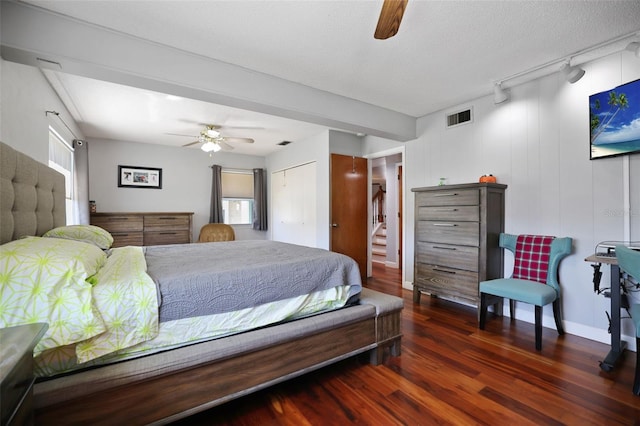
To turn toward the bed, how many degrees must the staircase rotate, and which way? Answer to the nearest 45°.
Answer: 0° — it already faces it

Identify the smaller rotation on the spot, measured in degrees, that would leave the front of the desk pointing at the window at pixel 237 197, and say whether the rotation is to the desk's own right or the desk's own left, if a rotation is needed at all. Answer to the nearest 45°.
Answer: approximately 45° to the desk's own right

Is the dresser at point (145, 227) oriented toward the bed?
yes

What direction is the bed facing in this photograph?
to the viewer's right

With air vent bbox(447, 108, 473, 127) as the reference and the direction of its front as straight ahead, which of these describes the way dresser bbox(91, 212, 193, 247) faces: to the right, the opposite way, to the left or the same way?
to the left

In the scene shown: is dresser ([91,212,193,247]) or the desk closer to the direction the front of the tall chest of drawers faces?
the dresser

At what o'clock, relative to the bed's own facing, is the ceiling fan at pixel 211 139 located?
The ceiling fan is roughly at 9 o'clock from the bed.

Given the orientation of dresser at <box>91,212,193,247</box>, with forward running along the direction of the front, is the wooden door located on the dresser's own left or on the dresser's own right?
on the dresser's own left

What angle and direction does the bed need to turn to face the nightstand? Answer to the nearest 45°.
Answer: approximately 135° to its right

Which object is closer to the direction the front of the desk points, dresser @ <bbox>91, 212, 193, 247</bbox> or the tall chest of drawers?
the dresser

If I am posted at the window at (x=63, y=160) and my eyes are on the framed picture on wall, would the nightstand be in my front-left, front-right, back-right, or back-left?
back-right
